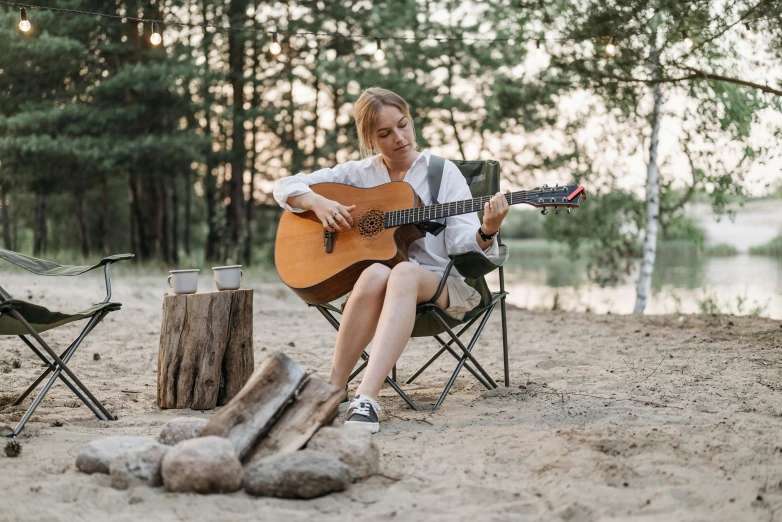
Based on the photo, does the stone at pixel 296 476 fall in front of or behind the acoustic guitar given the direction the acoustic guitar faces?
in front

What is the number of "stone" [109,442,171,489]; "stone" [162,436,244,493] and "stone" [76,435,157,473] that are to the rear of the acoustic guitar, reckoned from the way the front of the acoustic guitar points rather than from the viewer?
0

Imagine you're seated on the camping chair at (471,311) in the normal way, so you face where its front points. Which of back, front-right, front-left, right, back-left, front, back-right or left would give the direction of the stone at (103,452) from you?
front

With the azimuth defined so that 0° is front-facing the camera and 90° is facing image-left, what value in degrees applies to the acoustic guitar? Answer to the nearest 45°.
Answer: approximately 0°

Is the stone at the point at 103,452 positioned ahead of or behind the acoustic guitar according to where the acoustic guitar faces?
ahead

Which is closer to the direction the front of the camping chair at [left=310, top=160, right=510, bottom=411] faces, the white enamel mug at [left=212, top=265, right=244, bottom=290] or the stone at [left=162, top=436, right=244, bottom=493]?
the stone

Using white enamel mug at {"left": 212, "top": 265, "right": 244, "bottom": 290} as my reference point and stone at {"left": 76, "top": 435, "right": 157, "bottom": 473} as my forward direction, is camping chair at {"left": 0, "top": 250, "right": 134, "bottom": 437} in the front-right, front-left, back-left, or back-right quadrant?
front-right

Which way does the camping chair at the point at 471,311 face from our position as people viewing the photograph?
facing the viewer and to the left of the viewer
